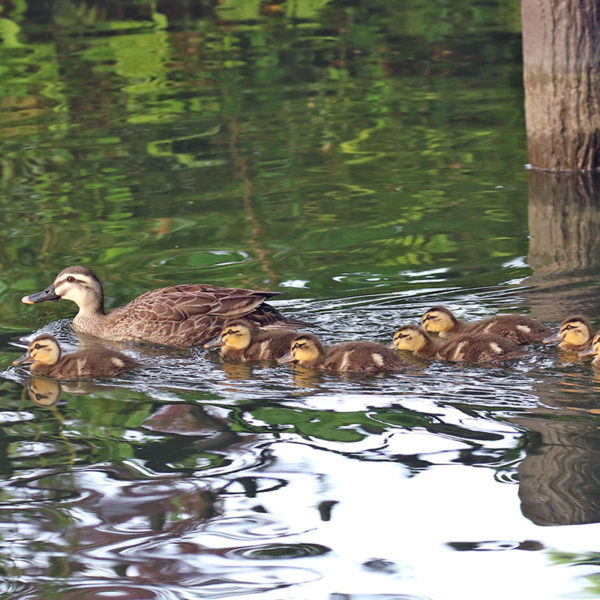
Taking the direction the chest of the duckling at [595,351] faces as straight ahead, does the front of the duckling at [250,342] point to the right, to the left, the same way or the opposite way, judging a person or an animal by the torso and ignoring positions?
the same way

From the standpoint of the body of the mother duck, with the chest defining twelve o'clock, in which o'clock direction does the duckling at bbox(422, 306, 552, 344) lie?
The duckling is roughly at 7 o'clock from the mother duck.

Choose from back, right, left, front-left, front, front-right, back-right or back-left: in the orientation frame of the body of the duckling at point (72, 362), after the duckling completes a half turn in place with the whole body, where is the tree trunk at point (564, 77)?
front-left

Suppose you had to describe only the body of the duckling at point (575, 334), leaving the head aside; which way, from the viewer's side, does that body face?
to the viewer's left

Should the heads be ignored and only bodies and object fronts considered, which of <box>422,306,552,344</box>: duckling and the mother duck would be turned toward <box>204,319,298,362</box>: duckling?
<box>422,306,552,344</box>: duckling

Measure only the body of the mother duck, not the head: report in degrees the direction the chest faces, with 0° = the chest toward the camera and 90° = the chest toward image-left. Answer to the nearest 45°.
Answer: approximately 90°

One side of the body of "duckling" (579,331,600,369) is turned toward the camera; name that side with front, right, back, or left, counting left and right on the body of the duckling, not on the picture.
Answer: left

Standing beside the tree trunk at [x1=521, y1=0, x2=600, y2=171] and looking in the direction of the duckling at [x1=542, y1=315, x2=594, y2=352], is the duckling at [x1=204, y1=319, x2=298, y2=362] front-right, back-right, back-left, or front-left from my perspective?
front-right

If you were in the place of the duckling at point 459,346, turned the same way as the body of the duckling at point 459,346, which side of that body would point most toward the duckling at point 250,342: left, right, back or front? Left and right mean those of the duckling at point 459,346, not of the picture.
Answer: front

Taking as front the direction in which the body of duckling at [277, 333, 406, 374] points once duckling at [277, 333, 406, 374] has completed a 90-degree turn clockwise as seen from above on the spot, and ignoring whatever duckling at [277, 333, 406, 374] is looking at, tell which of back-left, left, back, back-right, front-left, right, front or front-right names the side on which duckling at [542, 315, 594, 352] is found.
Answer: right

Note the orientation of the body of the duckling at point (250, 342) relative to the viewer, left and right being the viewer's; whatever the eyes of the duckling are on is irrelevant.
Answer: facing to the left of the viewer

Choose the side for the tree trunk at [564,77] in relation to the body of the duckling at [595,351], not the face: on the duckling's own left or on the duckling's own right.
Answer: on the duckling's own right

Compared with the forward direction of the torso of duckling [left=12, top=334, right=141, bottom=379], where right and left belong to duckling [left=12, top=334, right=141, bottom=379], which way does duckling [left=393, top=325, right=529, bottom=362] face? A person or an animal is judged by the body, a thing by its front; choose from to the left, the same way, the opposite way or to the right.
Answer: the same way

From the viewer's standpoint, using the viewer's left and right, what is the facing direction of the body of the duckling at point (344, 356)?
facing to the left of the viewer

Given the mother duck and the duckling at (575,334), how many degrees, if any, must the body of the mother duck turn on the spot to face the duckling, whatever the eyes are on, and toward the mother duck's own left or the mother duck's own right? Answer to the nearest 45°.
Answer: approximately 135° to the mother duck's own left
